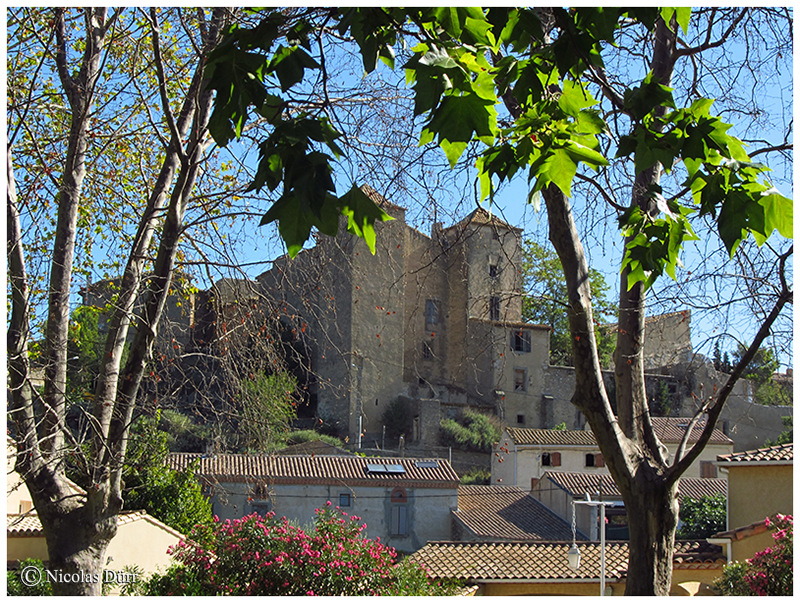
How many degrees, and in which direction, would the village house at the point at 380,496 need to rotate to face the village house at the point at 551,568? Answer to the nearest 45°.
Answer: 0° — it already faces it

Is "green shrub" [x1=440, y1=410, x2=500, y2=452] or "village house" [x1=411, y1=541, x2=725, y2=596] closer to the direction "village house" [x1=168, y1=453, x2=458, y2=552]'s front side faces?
the village house

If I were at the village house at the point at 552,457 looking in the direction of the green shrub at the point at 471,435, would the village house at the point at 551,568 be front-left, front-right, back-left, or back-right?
back-left

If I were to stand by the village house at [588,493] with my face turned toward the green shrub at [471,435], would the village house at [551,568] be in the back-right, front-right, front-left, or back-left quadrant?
back-left

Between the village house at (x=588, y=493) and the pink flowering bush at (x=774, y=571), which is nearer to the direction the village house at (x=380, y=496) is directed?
the pink flowering bush

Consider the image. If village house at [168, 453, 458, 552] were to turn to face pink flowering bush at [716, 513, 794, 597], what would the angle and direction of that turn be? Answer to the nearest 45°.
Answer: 0° — it already faces it

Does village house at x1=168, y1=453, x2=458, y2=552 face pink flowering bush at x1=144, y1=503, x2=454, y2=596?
yes

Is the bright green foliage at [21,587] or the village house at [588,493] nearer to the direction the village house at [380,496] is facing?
the bright green foliage

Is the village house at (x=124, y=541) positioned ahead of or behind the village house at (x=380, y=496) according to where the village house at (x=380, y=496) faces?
ahead

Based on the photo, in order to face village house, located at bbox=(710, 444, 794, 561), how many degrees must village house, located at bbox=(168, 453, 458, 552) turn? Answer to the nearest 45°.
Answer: approximately 45° to its left

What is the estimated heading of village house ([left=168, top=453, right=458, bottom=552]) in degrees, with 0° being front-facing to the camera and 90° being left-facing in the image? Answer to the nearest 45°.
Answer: approximately 0°

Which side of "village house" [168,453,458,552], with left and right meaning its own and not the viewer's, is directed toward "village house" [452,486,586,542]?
left
